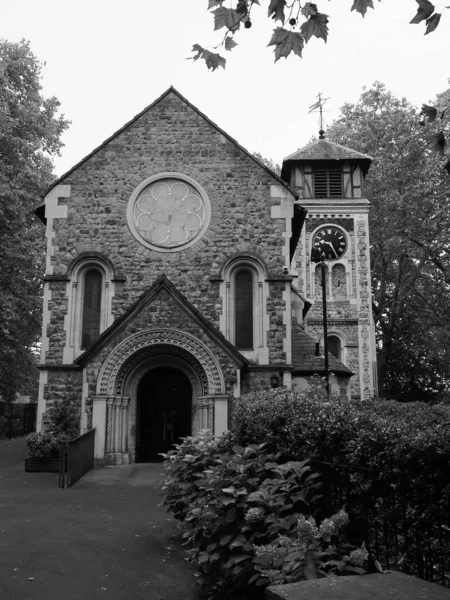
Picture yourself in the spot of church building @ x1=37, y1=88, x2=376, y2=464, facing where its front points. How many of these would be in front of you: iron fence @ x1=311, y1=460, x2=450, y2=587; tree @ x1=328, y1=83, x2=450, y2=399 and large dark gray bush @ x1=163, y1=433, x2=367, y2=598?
2

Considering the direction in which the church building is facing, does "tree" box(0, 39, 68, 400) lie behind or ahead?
behind

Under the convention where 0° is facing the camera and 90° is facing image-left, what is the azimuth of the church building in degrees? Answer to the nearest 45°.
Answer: approximately 0°

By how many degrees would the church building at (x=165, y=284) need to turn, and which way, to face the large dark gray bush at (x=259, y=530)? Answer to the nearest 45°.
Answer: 0° — it already faces it

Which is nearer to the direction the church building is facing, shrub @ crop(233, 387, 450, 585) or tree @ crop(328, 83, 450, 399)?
the shrub

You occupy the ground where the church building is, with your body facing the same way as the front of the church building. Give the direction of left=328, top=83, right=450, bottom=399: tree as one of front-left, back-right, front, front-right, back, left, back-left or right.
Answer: back-left

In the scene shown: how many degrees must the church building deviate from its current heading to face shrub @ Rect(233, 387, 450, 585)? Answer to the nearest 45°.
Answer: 0° — it already faces it
